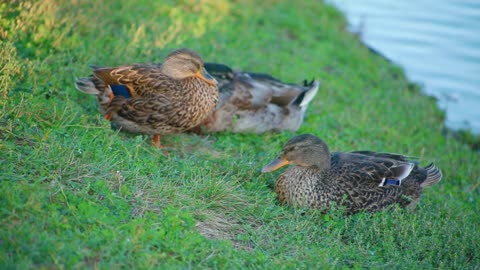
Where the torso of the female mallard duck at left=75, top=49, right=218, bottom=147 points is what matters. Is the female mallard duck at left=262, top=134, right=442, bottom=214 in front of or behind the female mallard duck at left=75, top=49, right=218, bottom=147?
in front

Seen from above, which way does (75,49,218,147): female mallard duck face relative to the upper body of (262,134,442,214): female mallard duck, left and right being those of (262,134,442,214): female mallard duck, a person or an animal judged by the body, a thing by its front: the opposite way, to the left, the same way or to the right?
the opposite way

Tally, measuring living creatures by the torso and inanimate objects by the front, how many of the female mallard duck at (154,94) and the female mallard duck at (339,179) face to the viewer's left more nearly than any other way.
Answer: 1

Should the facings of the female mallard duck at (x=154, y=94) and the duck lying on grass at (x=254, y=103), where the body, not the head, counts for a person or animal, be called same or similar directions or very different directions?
very different directions

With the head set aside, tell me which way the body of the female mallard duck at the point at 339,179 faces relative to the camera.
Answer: to the viewer's left

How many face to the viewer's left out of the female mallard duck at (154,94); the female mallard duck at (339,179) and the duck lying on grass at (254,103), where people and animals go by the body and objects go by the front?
2

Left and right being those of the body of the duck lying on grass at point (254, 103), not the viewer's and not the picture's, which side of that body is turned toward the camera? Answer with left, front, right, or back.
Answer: left

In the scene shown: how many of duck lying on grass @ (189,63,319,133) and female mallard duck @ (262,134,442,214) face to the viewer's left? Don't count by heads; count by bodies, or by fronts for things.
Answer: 2

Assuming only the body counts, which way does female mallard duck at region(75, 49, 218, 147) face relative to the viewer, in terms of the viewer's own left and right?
facing to the right of the viewer

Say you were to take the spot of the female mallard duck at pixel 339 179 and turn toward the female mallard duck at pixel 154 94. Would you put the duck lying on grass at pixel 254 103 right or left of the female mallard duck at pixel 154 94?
right
